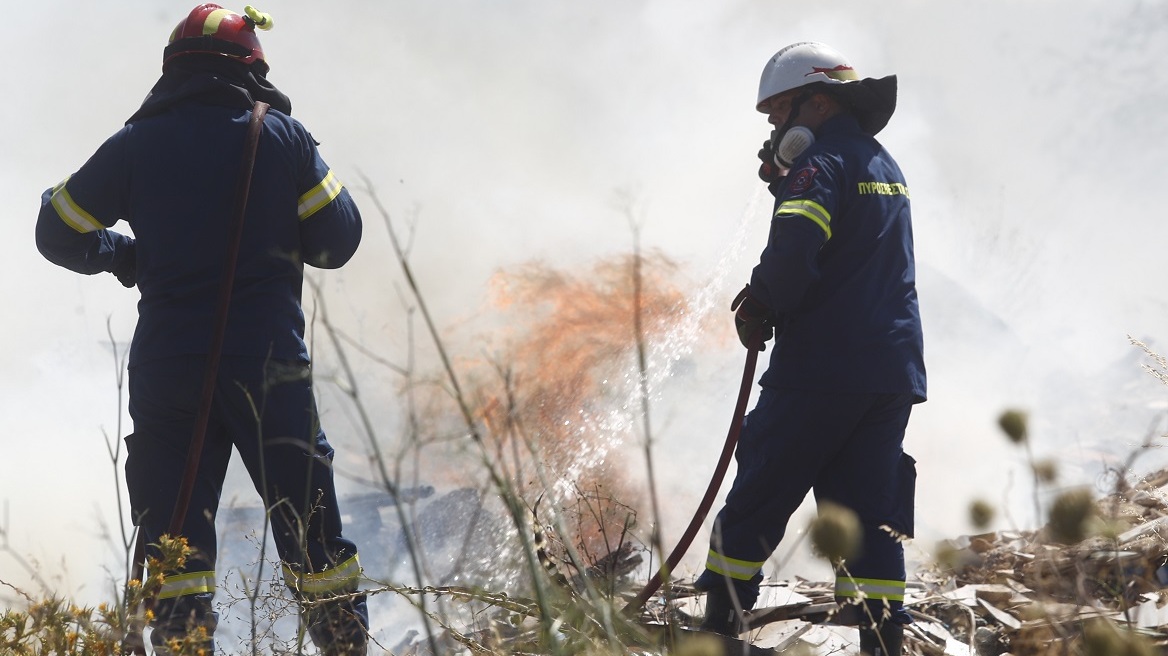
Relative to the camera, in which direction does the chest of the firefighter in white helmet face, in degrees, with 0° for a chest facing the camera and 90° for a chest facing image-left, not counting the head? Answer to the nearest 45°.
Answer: approximately 135°

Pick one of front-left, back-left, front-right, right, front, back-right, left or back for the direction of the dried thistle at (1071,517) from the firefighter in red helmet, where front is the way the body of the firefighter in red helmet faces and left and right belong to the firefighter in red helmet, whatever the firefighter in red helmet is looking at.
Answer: back-right

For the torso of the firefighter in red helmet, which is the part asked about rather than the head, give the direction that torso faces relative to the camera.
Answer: away from the camera

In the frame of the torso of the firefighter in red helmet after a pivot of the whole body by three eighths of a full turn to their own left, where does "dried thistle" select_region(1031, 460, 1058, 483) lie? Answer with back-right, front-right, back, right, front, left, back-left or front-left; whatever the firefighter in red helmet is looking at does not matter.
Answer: left

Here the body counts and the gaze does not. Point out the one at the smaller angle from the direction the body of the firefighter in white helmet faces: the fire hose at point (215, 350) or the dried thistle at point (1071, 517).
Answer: the fire hose

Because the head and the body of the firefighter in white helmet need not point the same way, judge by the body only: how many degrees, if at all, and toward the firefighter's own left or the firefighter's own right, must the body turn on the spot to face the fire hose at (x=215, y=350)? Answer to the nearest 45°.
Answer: approximately 90° to the firefighter's own left

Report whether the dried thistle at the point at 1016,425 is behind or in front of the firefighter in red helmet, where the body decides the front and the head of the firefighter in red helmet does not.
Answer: behind

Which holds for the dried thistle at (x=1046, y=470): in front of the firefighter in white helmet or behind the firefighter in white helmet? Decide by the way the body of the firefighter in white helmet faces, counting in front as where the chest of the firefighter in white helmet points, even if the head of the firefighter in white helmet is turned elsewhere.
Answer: behind

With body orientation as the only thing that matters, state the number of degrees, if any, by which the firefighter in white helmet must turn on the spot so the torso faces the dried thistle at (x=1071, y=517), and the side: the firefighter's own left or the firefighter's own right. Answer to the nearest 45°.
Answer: approximately 135° to the firefighter's own left

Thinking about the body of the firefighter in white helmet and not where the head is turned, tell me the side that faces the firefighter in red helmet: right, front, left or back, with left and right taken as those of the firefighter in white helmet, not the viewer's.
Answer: left

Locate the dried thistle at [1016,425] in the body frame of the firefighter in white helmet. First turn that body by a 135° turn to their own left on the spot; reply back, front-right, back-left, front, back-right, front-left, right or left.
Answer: front
